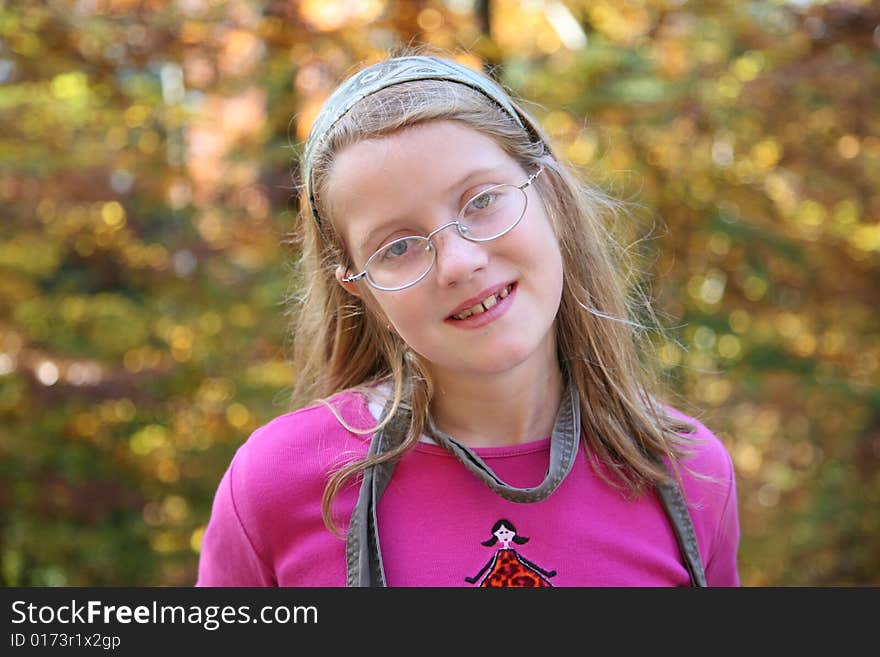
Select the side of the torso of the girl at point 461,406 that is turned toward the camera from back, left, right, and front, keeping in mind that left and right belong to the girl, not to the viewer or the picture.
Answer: front
